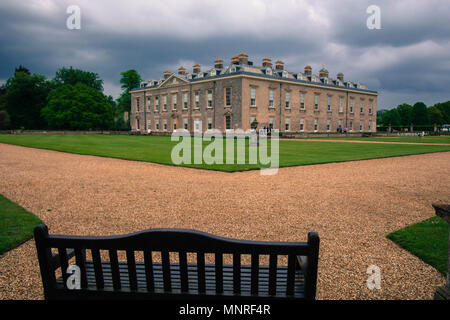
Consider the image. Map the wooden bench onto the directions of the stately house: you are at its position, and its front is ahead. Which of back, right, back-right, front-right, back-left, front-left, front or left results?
front-left

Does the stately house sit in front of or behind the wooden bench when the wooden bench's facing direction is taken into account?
in front

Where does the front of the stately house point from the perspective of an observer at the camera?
facing the viewer and to the left of the viewer

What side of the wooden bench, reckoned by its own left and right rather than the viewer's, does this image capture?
back

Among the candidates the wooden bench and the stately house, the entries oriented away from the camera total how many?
1

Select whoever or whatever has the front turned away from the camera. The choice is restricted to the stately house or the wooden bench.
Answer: the wooden bench
